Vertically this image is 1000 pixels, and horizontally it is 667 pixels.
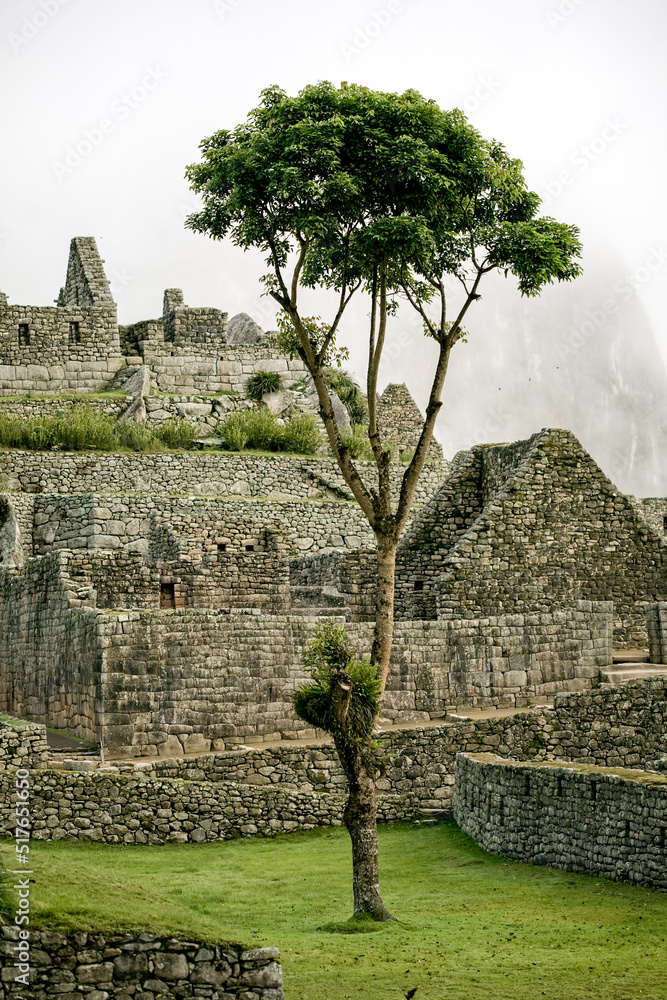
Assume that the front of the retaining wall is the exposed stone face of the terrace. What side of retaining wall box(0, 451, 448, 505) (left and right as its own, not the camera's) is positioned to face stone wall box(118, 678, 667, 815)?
front

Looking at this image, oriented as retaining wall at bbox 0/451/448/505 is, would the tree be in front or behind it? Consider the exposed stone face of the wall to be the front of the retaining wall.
in front

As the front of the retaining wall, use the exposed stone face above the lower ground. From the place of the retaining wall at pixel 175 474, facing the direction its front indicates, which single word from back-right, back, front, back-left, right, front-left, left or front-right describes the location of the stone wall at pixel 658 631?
front-left

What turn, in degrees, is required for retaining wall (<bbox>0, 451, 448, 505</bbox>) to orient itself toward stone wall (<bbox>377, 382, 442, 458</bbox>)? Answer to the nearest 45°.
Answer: approximately 135° to its left

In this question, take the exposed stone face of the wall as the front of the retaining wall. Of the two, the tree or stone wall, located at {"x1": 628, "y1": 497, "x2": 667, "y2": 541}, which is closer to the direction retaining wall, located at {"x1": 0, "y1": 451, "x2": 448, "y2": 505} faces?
the tree

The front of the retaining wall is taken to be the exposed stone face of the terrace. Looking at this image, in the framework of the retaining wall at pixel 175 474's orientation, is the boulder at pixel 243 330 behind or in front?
behind

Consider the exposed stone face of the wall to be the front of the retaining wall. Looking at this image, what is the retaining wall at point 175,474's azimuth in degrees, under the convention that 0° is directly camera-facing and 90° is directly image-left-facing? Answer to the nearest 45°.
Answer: approximately 0°

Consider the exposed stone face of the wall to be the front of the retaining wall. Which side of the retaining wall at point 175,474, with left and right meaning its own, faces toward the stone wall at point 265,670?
front

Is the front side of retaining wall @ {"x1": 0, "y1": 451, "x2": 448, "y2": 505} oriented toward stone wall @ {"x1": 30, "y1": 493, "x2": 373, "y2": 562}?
yes

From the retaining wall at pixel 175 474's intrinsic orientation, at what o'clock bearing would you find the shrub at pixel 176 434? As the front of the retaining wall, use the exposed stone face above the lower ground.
The shrub is roughly at 6 o'clock from the retaining wall.

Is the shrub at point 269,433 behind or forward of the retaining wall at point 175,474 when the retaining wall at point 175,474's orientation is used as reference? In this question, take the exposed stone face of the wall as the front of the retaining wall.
behind

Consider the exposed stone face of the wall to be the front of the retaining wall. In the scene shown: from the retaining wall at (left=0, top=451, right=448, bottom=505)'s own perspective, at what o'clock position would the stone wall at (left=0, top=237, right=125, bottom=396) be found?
The stone wall is roughly at 5 o'clock from the retaining wall.

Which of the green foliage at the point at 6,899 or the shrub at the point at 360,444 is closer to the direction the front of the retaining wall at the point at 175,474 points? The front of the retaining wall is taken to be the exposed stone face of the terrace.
the green foliage

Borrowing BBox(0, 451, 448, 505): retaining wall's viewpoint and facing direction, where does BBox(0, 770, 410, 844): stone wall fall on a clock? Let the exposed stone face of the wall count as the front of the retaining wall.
The stone wall is roughly at 12 o'clock from the retaining wall.
